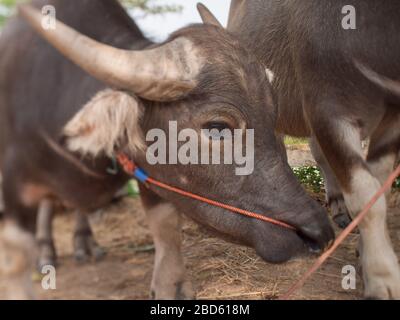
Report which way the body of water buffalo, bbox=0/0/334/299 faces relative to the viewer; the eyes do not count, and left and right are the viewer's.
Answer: facing the viewer and to the right of the viewer

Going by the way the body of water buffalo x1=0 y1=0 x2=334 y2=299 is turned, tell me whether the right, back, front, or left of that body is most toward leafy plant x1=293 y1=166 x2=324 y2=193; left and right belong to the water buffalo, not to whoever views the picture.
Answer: left

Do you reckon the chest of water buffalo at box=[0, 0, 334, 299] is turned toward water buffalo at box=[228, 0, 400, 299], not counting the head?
no
